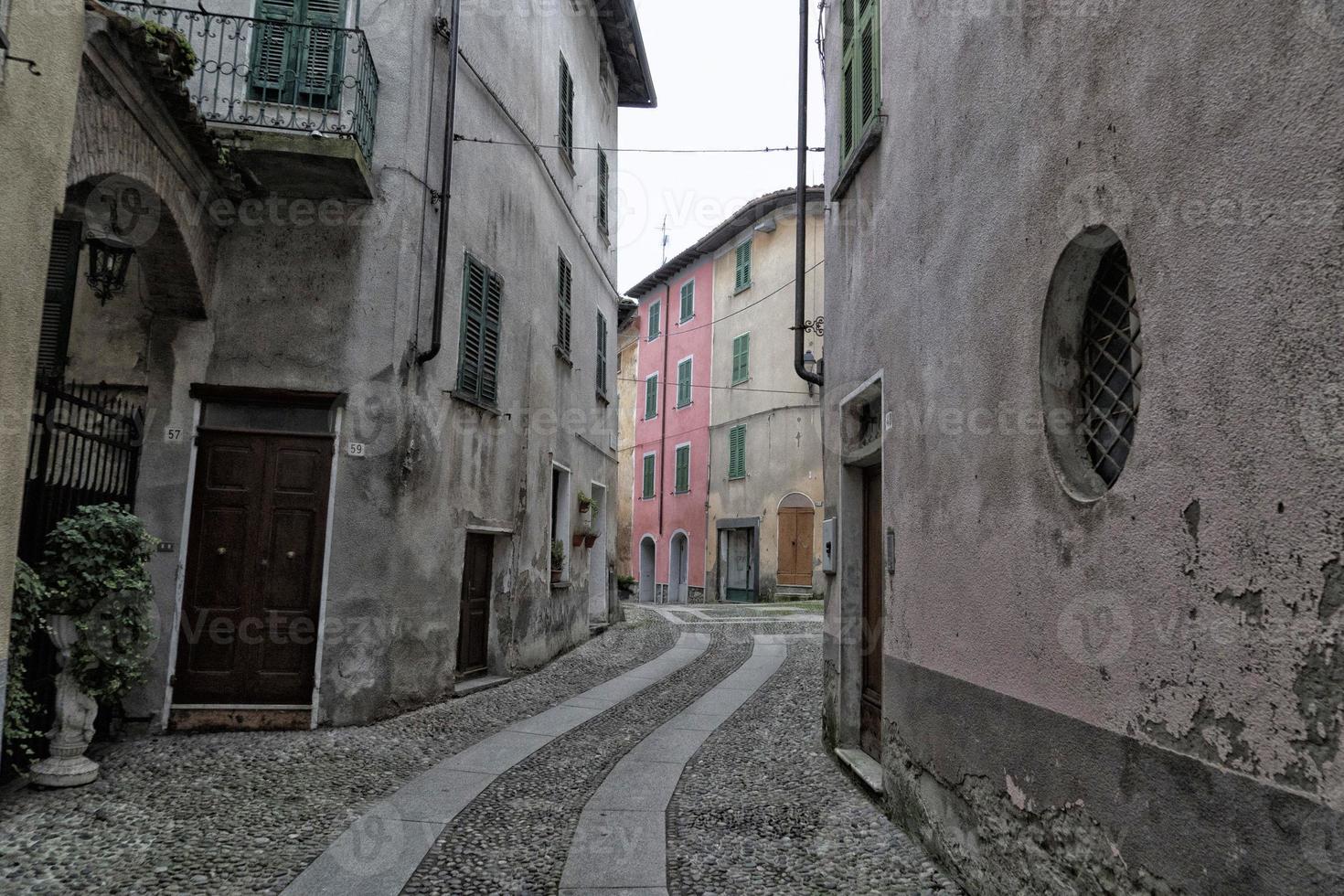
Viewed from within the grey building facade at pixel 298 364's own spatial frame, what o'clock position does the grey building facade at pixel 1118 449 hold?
the grey building facade at pixel 1118 449 is roughly at 11 o'clock from the grey building facade at pixel 298 364.

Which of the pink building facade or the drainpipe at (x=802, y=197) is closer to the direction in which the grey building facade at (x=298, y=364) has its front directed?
the drainpipe

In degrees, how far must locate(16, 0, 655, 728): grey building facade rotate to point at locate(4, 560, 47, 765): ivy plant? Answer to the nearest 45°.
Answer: approximately 45° to its right

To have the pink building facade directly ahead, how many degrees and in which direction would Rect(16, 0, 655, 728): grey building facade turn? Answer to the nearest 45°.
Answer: approximately 135° to its left

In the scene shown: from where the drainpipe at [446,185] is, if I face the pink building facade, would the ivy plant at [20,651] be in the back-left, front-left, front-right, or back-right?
back-left
